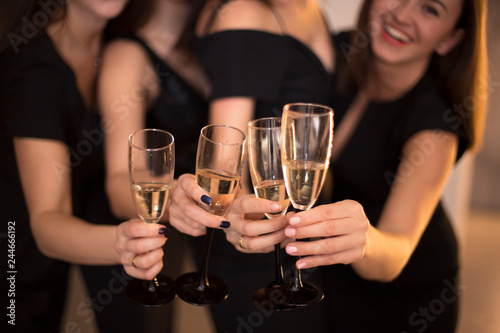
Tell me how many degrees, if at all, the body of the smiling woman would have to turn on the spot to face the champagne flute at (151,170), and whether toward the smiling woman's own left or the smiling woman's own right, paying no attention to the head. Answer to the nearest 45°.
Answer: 0° — they already face it

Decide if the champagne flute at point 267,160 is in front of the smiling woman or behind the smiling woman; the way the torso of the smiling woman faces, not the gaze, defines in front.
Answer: in front

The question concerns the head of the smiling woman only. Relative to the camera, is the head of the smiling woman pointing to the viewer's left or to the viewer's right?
to the viewer's left

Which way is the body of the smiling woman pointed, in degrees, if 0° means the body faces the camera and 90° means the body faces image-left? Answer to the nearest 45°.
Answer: approximately 45°

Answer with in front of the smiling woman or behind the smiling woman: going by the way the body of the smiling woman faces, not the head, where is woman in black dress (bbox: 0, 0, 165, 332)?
in front

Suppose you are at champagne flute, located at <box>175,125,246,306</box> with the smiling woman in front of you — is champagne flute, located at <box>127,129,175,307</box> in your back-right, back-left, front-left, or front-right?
back-left

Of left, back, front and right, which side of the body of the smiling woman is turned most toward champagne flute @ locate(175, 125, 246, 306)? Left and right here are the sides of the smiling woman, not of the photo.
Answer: front
